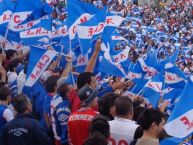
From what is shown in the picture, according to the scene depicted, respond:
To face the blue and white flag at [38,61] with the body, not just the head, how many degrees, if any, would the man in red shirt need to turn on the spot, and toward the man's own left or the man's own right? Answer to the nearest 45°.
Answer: approximately 45° to the man's own left

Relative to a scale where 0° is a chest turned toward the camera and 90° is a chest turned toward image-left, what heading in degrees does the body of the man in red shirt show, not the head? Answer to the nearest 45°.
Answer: approximately 225°

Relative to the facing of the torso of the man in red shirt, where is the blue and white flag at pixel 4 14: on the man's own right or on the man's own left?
on the man's own left

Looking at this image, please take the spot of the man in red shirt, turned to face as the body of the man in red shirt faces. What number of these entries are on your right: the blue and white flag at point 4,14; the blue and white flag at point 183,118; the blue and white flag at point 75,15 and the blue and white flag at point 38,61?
1

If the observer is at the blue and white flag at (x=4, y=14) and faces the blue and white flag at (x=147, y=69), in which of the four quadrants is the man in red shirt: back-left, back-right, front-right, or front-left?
front-right

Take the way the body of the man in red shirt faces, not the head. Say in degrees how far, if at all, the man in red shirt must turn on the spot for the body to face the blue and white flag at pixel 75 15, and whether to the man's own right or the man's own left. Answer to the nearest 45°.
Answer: approximately 45° to the man's own left

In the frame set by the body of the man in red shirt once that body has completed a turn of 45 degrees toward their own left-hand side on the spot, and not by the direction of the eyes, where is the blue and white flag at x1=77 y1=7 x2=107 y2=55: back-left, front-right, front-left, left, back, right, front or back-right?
front

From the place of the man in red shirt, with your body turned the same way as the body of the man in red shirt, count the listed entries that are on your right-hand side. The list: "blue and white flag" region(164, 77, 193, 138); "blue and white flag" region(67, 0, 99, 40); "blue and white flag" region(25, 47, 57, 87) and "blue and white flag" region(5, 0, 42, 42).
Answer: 1

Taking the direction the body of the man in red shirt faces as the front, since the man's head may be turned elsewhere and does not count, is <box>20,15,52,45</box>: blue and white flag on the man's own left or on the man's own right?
on the man's own left

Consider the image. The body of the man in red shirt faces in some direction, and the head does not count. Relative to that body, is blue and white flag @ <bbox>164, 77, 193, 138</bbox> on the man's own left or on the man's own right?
on the man's own right

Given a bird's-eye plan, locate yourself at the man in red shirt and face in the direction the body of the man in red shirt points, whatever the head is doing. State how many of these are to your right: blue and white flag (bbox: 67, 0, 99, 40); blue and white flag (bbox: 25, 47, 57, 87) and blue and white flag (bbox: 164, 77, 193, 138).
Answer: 1

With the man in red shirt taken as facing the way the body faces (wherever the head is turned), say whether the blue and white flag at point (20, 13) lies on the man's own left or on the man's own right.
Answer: on the man's own left
